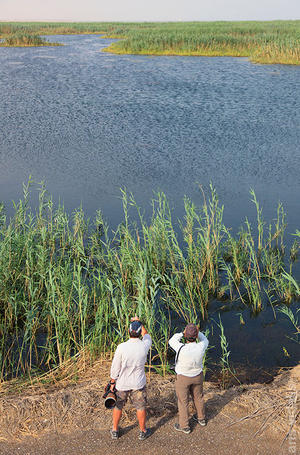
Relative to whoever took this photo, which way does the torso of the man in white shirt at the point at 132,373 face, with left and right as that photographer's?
facing away from the viewer

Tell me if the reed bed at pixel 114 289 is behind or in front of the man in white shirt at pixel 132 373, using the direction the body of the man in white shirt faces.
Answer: in front
